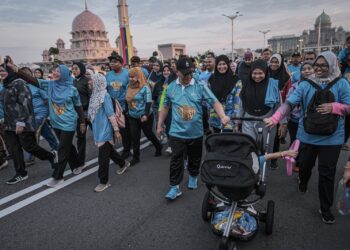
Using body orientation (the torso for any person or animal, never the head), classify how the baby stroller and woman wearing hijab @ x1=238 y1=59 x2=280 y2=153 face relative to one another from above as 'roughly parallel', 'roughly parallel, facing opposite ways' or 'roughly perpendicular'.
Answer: roughly parallel

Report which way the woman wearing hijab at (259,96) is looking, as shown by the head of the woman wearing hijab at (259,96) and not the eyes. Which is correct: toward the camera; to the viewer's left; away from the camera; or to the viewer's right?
toward the camera

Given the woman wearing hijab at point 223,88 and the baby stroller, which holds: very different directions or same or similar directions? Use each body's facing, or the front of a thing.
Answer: same or similar directions

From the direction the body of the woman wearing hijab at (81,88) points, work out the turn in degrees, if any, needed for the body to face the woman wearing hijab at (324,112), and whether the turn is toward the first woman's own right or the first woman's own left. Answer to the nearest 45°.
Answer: approximately 90° to the first woman's own left

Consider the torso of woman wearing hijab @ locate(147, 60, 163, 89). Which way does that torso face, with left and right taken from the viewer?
facing the viewer and to the left of the viewer

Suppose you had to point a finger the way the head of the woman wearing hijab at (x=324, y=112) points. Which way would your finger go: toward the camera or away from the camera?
toward the camera

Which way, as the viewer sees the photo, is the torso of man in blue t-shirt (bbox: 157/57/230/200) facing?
toward the camera

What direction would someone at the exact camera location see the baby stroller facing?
facing the viewer

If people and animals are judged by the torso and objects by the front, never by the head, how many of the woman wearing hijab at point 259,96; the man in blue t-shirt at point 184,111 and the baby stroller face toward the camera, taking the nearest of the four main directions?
3

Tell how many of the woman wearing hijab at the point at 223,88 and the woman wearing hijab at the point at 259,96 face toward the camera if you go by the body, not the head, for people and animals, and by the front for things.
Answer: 2

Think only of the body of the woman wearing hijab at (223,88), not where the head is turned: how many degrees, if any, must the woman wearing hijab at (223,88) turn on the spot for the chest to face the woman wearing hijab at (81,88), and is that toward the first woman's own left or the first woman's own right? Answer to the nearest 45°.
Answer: approximately 90° to the first woman's own right

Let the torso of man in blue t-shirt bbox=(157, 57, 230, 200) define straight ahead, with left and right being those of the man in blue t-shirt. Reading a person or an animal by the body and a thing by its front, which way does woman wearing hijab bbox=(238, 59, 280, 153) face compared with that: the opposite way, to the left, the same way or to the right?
the same way

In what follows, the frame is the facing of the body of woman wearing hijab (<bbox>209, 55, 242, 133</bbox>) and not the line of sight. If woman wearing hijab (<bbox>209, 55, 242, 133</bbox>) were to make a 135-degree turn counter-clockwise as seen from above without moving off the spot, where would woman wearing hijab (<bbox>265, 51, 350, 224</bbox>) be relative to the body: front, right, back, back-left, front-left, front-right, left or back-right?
right

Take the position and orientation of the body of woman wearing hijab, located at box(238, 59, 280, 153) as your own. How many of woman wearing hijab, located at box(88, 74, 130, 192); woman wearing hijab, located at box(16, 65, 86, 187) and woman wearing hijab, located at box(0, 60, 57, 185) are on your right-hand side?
3

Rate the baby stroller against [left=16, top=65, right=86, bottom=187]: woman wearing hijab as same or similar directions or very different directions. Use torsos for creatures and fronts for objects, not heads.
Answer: same or similar directions

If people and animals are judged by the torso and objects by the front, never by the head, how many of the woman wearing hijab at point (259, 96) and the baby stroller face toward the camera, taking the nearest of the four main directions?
2

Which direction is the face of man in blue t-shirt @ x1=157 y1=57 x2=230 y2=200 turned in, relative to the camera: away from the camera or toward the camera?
toward the camera

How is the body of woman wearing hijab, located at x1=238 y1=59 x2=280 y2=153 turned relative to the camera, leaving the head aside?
toward the camera
